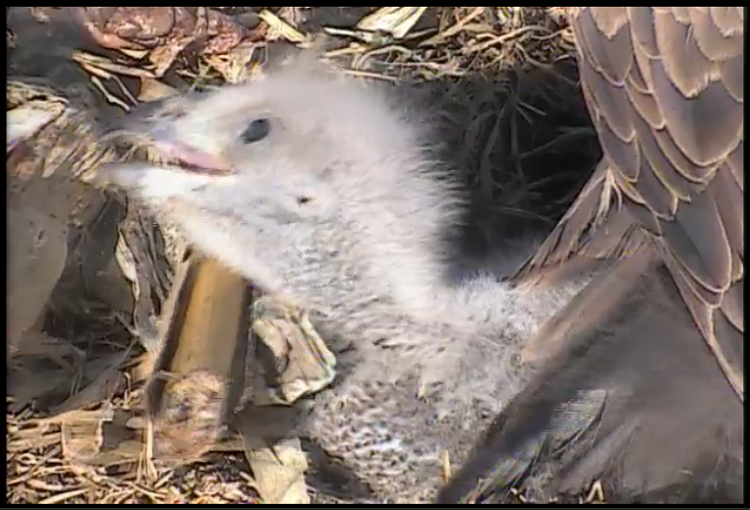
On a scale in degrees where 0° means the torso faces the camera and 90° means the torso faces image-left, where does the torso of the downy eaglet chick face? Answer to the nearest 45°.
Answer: approximately 90°
